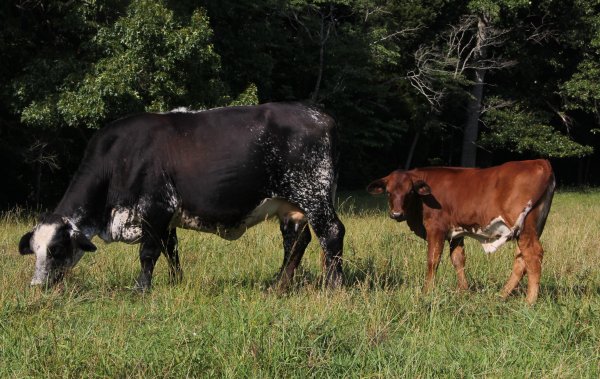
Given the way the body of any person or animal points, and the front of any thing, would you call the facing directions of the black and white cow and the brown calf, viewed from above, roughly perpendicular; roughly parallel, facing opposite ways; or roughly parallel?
roughly parallel

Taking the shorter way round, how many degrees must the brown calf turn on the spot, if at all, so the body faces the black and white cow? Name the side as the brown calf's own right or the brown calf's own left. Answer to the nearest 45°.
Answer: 0° — it already faces it

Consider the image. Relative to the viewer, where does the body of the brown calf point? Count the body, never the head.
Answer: to the viewer's left

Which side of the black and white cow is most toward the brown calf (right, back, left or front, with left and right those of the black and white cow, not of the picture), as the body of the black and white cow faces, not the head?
back

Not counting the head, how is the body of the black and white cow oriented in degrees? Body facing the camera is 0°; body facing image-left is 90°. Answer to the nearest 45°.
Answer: approximately 90°

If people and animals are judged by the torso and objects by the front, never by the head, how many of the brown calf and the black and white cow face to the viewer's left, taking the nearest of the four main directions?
2
